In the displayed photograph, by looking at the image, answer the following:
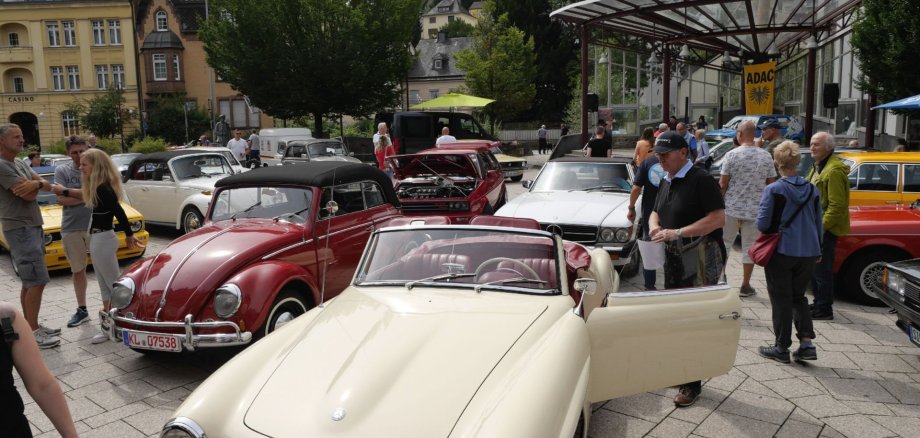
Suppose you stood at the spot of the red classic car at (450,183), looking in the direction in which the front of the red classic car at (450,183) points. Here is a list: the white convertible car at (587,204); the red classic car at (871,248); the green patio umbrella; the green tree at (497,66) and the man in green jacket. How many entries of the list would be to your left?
3

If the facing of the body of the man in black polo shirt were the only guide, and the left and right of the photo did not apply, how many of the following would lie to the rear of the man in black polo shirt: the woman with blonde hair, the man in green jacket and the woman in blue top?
2

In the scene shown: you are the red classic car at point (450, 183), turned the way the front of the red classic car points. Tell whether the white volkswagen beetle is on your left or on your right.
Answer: on your right

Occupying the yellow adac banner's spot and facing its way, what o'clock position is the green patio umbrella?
The green patio umbrella is roughly at 3 o'clock from the yellow adac banner.

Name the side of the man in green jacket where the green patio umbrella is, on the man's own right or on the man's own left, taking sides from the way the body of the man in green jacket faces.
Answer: on the man's own right
